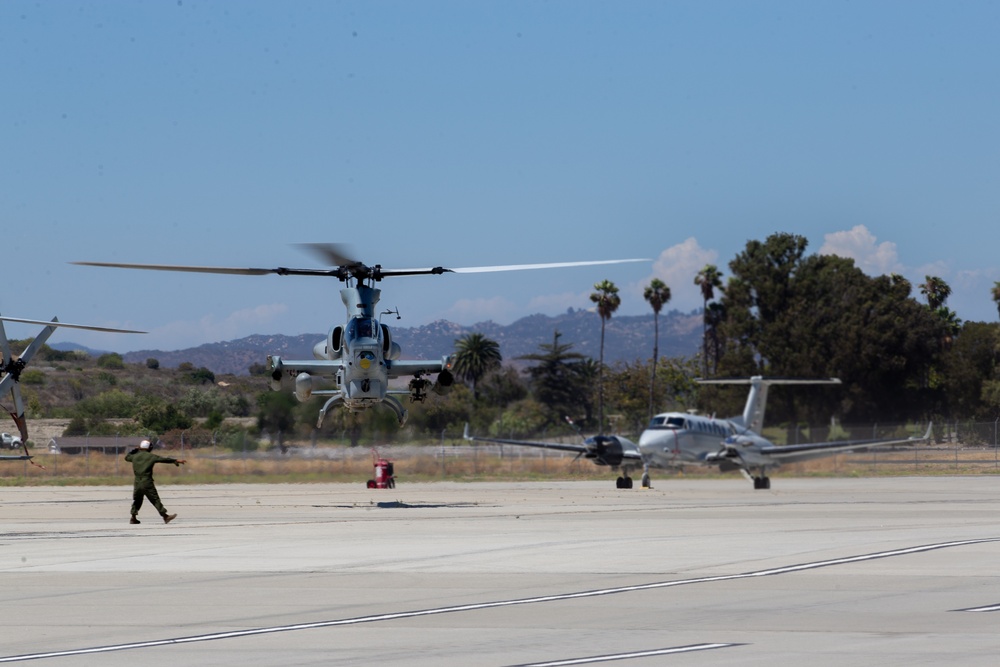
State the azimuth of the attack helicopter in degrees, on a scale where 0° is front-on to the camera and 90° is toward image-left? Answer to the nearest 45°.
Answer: approximately 0°
